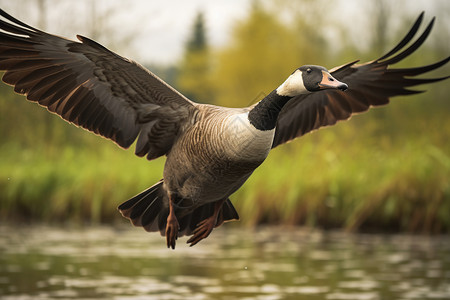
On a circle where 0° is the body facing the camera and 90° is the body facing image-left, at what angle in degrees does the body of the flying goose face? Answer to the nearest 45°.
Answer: approximately 315°

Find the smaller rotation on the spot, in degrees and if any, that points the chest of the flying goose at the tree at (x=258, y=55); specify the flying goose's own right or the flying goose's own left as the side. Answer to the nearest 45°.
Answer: approximately 135° to the flying goose's own left
